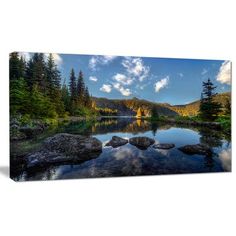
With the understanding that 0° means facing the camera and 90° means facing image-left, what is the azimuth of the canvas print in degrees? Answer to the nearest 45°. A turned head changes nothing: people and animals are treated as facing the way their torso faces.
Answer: approximately 315°
